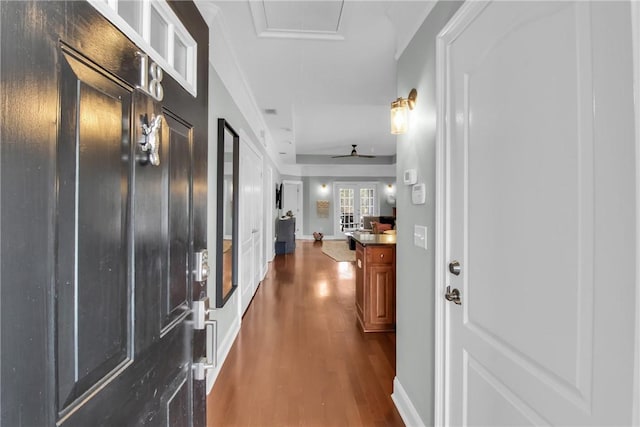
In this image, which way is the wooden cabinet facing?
toward the camera

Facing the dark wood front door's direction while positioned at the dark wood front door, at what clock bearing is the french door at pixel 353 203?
The french door is roughly at 9 o'clock from the dark wood front door.

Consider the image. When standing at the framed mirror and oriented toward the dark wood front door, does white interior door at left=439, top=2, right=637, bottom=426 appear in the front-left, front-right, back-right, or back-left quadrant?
front-left

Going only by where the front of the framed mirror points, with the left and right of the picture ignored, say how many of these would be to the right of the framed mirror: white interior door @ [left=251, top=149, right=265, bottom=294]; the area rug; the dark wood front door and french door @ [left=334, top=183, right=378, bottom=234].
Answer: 1

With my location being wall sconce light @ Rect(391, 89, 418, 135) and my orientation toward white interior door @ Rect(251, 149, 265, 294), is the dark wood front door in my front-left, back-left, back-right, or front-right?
back-left

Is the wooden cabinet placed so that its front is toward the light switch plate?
yes

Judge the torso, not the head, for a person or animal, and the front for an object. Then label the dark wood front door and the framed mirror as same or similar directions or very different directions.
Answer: same or similar directions

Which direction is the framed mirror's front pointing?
to the viewer's right

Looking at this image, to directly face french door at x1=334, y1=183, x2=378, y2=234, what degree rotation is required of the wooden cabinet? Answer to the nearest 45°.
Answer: approximately 180°

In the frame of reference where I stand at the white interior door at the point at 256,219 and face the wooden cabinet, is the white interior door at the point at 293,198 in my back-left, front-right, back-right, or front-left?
back-left

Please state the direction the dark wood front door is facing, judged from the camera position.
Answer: facing the viewer and to the right of the viewer

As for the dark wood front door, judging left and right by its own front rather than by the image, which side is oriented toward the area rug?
left

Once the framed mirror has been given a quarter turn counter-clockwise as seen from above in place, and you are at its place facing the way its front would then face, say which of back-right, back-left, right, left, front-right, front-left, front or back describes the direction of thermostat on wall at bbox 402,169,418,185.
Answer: back-right

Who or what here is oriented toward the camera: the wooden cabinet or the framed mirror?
the wooden cabinet
